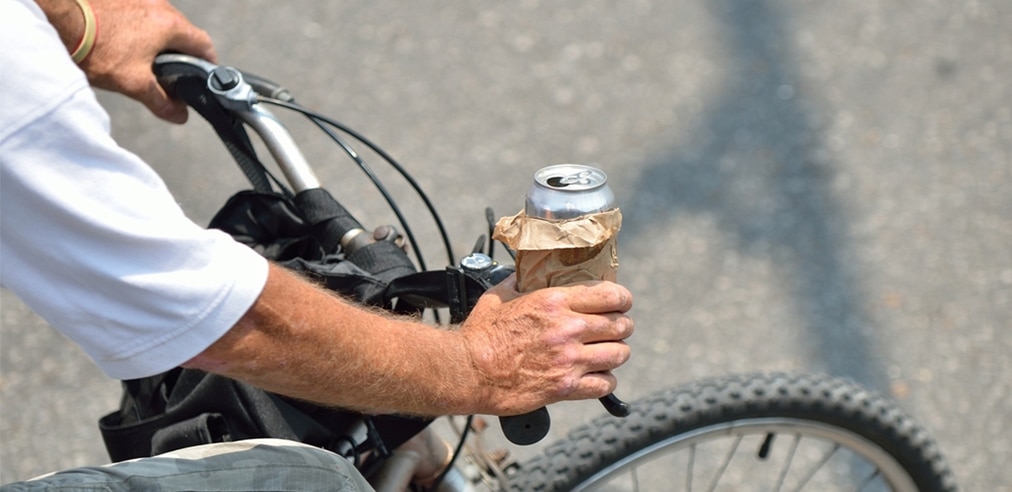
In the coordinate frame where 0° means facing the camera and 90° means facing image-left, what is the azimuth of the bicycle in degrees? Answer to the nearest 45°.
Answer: approximately 270°
